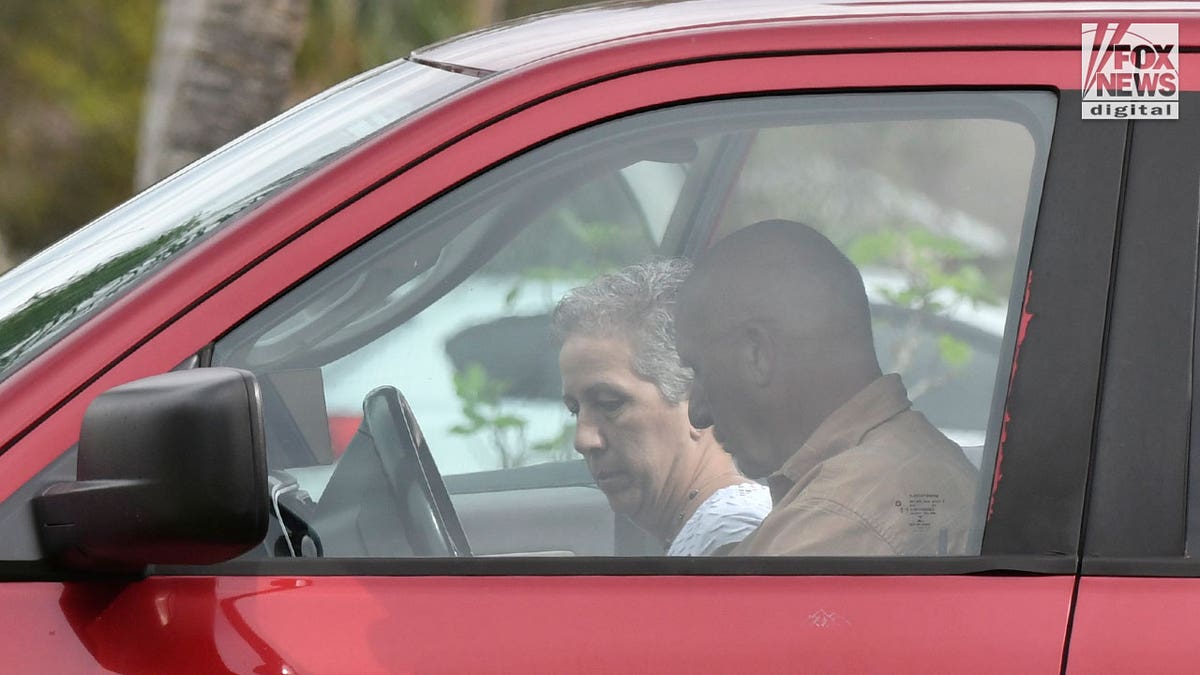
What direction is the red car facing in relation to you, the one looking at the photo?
facing to the left of the viewer

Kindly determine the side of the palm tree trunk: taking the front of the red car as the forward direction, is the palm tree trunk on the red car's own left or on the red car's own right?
on the red car's own right
